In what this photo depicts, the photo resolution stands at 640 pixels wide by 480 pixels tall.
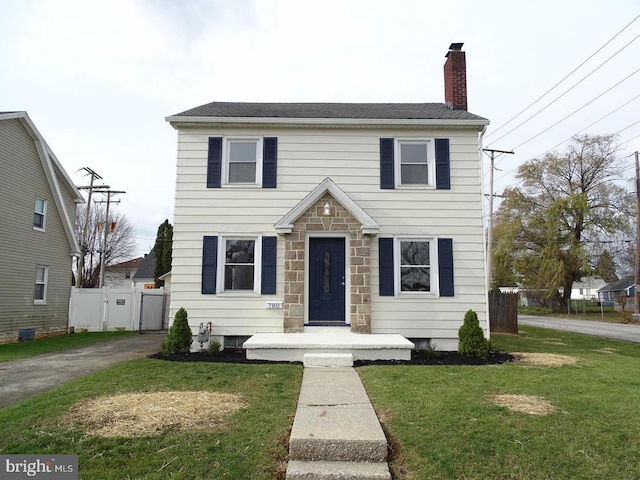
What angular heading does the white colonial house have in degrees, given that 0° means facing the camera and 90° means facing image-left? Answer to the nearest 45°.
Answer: approximately 0°

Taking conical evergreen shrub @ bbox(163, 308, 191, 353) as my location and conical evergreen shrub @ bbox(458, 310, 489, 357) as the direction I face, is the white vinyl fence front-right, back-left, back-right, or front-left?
back-left

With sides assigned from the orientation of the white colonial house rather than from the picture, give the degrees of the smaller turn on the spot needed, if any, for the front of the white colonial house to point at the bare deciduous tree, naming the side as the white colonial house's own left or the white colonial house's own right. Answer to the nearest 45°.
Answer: approximately 135° to the white colonial house's own right

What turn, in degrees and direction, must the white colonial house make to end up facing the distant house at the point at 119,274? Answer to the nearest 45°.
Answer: approximately 135° to its right

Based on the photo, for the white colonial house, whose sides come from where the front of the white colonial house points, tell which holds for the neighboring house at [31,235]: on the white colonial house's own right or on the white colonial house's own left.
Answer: on the white colonial house's own right

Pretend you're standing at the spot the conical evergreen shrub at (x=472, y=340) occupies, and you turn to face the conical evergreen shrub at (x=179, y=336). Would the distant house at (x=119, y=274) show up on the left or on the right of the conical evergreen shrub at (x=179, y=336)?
right

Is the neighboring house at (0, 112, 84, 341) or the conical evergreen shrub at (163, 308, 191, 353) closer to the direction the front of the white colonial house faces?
the conical evergreen shrub
